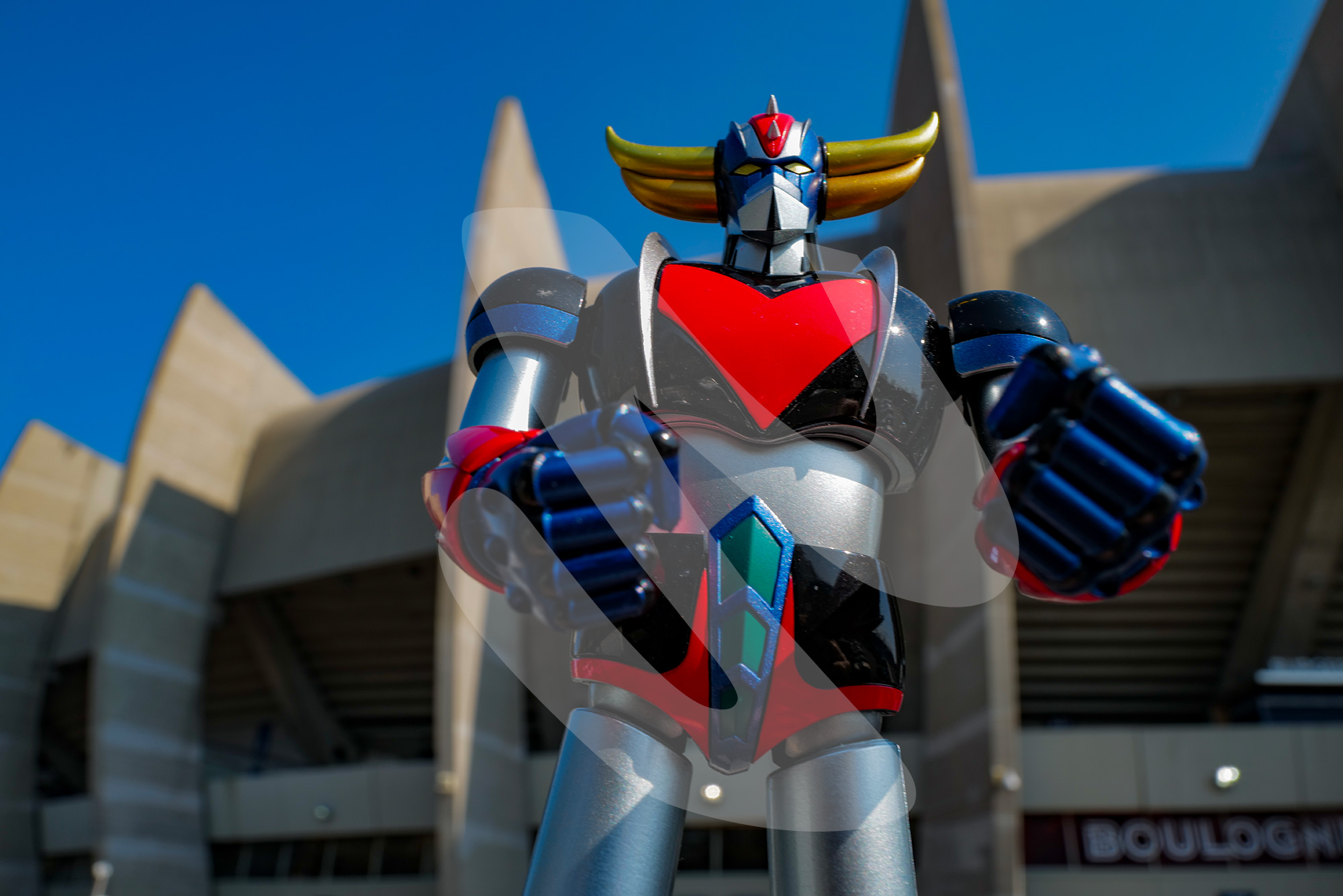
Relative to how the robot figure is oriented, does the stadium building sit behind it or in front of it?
behind

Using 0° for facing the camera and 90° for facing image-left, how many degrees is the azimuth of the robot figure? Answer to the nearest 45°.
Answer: approximately 0°
